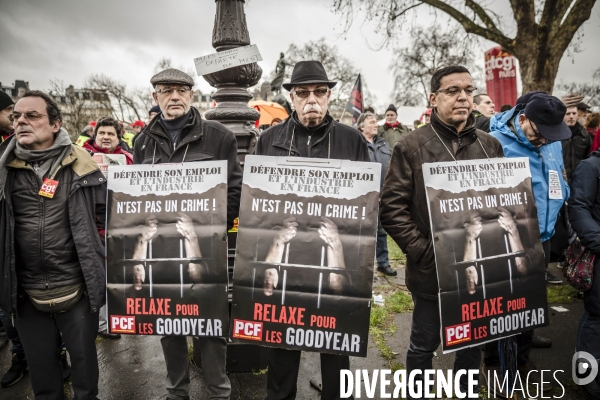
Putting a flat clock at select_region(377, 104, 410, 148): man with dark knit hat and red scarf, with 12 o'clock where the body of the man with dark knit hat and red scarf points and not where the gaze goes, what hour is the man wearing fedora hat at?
The man wearing fedora hat is roughly at 12 o'clock from the man with dark knit hat and red scarf.

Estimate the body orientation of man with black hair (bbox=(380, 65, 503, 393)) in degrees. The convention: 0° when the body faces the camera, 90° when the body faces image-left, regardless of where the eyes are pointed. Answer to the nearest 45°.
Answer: approximately 315°

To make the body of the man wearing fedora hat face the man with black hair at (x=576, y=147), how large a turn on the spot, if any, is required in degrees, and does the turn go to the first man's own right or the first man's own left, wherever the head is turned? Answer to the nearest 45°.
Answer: approximately 135° to the first man's own left

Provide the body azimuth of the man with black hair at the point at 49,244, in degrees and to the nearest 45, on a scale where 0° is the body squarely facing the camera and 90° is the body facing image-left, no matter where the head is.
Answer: approximately 45°

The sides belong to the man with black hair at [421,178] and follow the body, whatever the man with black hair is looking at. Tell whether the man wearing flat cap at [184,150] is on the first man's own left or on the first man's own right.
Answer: on the first man's own right

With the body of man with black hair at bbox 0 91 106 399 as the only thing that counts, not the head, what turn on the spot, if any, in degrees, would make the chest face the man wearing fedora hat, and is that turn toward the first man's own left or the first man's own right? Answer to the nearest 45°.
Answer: approximately 90° to the first man's own left

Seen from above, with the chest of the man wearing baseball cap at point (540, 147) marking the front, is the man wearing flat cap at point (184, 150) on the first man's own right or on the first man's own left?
on the first man's own right

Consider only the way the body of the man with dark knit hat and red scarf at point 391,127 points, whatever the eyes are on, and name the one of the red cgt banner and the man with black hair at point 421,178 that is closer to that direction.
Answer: the man with black hair

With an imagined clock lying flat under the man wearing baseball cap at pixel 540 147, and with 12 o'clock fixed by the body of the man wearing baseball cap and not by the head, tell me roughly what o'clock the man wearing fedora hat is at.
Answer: The man wearing fedora hat is roughly at 3 o'clock from the man wearing baseball cap.
